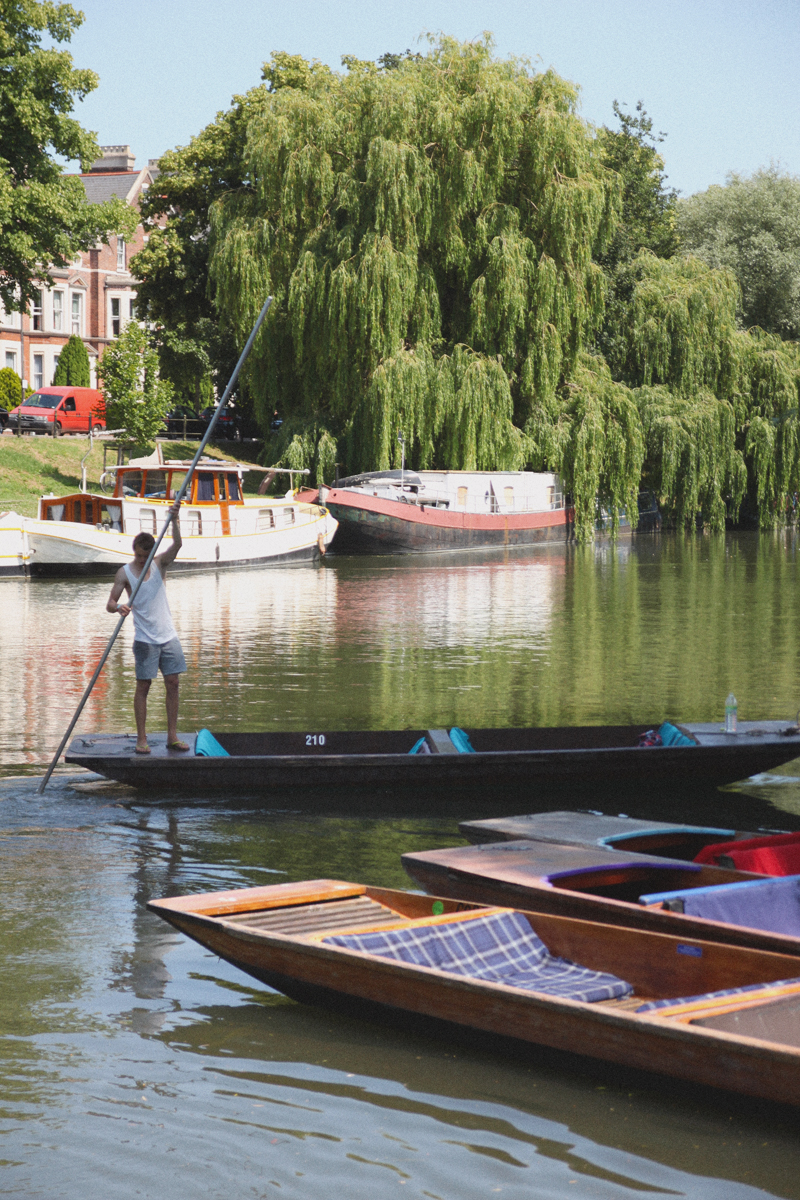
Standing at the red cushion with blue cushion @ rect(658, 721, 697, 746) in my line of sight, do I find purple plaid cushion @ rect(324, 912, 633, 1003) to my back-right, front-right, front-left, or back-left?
back-left

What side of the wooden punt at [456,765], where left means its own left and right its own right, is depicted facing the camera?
right

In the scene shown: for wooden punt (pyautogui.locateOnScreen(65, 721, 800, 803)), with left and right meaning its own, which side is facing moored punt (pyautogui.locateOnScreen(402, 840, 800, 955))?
right

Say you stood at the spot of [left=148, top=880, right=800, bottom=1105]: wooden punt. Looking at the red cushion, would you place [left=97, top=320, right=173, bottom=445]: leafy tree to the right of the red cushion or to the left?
left

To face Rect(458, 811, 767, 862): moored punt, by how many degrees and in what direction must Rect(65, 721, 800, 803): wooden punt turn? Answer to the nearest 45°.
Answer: approximately 90° to its right

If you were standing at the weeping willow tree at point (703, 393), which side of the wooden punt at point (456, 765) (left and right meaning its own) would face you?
left
